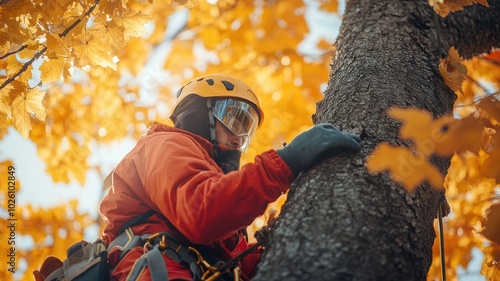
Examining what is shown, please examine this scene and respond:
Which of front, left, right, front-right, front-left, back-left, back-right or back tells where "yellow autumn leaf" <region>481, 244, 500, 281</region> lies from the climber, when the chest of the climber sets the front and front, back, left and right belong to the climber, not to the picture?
front-left

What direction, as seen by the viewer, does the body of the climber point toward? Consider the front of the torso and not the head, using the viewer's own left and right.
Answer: facing to the right of the viewer

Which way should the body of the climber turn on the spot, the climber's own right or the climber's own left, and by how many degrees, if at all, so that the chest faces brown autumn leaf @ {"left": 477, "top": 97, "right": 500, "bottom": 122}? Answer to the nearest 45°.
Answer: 0° — they already face it

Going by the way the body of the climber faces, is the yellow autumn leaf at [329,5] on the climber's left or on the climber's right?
on the climber's left

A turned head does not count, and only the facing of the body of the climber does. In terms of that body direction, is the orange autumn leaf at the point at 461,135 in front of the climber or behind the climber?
in front
